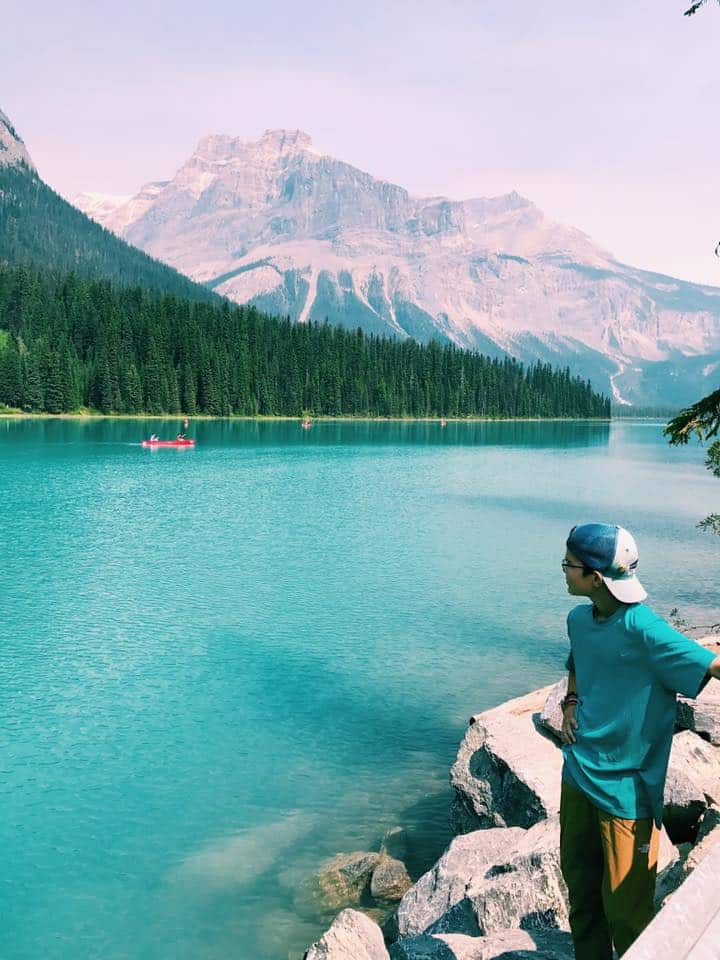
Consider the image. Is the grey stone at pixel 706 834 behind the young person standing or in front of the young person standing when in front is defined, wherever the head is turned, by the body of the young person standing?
behind

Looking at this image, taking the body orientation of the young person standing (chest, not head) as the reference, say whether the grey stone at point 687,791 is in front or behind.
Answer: behind

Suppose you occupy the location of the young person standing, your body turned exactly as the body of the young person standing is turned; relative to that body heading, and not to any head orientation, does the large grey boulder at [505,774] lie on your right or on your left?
on your right

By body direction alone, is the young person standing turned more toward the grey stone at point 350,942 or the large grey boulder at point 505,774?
the grey stone

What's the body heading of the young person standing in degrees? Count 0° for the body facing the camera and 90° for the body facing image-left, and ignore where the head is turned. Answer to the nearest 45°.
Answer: approximately 45°

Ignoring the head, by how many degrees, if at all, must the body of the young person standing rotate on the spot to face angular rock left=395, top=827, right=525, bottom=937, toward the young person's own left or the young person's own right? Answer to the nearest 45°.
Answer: approximately 90° to the young person's own right
